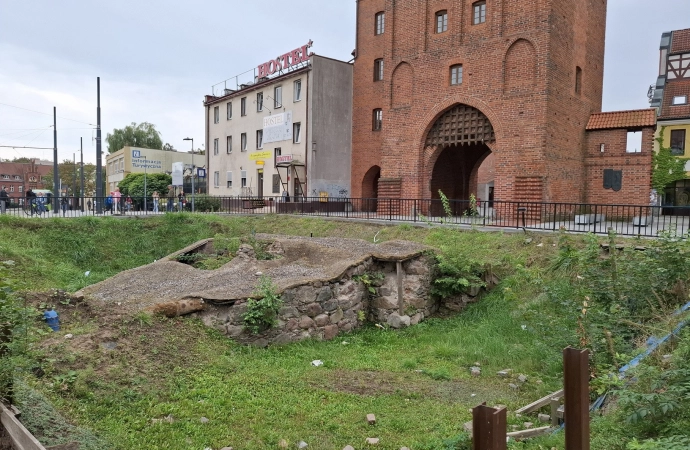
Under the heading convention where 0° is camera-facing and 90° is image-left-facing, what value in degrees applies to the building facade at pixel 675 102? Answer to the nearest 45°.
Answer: approximately 0°

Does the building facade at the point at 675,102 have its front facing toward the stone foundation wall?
yes

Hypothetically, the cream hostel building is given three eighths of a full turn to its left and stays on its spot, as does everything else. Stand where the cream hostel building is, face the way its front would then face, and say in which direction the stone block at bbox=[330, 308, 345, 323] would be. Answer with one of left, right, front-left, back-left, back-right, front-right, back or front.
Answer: right

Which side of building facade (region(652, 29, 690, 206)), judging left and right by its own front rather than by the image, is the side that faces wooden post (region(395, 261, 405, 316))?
front

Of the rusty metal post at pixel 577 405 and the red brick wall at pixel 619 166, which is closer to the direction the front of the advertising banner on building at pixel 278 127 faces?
the rusty metal post

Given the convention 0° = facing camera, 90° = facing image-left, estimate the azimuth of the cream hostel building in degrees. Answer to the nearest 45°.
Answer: approximately 45°

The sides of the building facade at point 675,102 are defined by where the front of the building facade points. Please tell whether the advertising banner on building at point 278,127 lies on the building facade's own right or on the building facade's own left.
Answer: on the building facade's own right

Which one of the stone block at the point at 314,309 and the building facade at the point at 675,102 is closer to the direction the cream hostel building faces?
the stone block

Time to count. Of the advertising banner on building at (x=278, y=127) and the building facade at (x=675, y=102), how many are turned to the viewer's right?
0

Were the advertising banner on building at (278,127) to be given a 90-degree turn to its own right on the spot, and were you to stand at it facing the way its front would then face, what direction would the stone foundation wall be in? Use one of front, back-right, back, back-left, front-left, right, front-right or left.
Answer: back-left

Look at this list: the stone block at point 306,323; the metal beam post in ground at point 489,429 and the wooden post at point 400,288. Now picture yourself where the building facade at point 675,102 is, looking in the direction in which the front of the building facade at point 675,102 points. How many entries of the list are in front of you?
3

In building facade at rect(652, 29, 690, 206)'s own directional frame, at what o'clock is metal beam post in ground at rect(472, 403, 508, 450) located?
The metal beam post in ground is roughly at 12 o'clock from the building facade.

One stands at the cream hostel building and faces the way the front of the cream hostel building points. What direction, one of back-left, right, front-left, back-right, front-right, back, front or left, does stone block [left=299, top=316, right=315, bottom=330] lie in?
front-left

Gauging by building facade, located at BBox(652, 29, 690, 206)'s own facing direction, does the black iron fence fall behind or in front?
in front
